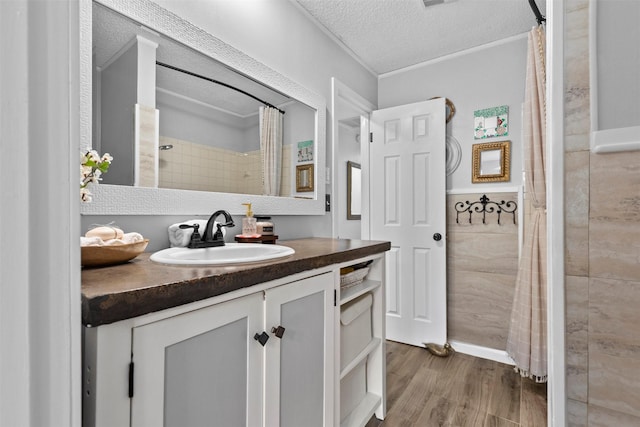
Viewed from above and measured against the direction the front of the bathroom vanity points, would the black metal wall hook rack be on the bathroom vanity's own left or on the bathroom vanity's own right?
on the bathroom vanity's own left

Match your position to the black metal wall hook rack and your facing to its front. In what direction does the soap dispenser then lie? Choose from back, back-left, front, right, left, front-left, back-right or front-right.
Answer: front-right

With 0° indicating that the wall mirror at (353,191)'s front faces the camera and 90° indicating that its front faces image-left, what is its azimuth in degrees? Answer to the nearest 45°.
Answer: approximately 315°

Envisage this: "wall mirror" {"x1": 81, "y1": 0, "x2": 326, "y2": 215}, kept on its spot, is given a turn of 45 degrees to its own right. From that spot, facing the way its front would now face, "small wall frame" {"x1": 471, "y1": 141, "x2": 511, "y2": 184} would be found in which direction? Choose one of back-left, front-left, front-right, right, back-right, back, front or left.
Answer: left

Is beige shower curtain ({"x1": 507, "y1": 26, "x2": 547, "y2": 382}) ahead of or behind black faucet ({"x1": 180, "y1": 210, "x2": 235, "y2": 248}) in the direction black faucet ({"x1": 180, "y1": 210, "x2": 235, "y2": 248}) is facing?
ahead

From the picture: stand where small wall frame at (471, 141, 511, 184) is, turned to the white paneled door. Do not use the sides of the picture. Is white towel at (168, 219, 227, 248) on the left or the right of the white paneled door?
left

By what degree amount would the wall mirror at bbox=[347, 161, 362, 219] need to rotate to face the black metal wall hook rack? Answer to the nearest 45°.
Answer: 0° — it already faces it

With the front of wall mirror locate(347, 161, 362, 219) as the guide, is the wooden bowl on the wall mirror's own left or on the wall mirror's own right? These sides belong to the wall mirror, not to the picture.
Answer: on the wall mirror's own right

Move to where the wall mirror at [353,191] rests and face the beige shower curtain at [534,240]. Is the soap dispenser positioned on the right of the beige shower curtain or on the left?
right

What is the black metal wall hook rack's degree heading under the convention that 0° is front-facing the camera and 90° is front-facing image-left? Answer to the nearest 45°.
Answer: approximately 0°
